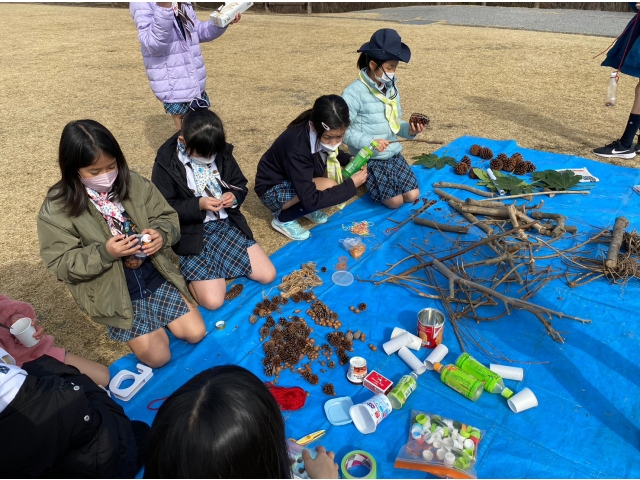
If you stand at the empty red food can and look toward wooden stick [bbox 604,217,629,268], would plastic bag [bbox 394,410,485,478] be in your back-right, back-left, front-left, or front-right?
back-right

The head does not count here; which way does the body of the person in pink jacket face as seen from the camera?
to the viewer's right

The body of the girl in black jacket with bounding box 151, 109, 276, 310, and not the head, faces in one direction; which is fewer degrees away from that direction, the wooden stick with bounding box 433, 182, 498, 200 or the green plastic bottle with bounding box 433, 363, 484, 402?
the green plastic bottle

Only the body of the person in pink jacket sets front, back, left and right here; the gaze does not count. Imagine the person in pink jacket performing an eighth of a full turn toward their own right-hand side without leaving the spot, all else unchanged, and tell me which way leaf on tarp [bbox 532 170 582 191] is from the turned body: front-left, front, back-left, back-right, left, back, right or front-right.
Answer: front-left

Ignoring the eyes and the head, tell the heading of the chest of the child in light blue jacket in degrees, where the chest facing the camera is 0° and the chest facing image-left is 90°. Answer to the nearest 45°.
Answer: approximately 315°

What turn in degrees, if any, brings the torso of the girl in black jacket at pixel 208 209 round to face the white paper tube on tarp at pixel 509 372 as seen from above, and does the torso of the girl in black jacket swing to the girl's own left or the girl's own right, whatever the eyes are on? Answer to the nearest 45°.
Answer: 0° — they already face it

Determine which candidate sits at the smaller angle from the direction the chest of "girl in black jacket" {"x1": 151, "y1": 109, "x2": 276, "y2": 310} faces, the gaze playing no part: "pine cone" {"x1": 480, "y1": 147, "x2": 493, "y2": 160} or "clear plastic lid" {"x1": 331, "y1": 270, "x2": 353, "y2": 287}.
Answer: the clear plastic lid

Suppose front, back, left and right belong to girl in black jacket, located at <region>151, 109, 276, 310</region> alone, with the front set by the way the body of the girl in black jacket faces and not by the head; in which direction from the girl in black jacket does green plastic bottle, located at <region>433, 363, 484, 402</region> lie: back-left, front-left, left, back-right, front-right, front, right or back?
front

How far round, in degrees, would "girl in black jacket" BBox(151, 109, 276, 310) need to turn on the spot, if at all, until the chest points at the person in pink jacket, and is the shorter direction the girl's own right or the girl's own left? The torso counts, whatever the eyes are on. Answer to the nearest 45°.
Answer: approximately 90° to the girl's own right

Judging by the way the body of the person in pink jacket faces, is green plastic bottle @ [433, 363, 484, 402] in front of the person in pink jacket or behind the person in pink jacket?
in front

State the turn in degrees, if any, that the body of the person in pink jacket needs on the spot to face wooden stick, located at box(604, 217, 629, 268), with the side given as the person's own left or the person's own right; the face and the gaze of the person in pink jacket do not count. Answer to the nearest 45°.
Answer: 0° — they already face it
